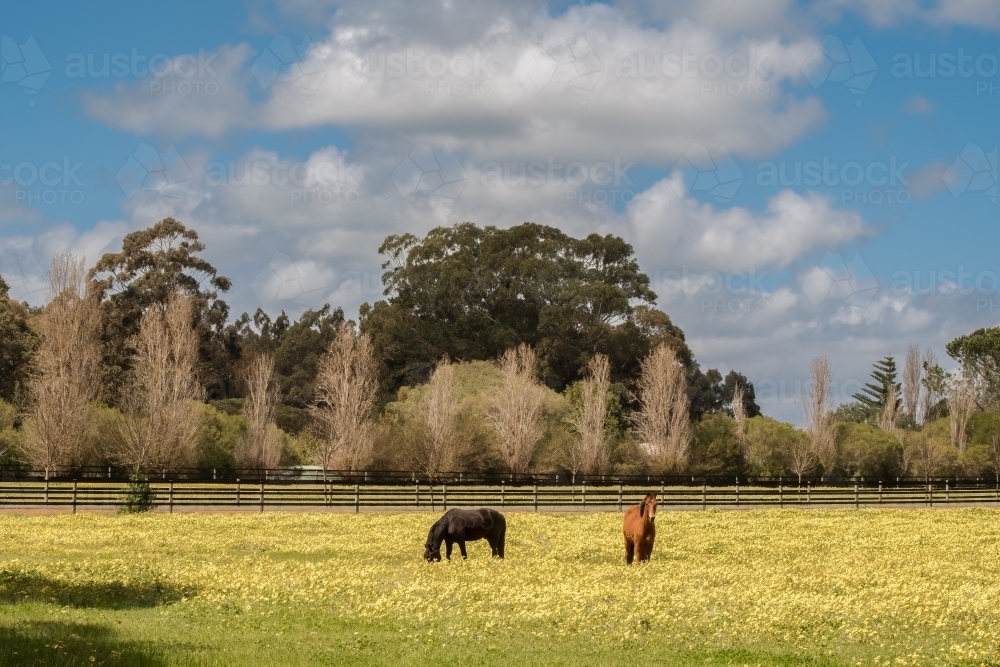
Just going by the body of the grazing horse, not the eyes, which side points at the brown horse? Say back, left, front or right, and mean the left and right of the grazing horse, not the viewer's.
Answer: back

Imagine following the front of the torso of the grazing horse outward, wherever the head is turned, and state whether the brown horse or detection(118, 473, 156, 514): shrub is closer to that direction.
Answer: the shrub

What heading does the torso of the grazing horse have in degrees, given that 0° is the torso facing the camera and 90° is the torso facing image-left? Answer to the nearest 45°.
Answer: approximately 90°

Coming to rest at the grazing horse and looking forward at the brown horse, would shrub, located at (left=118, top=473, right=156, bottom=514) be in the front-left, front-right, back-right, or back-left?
back-left

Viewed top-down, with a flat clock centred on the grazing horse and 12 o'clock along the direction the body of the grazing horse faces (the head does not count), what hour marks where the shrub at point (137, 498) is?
The shrub is roughly at 2 o'clock from the grazing horse.
